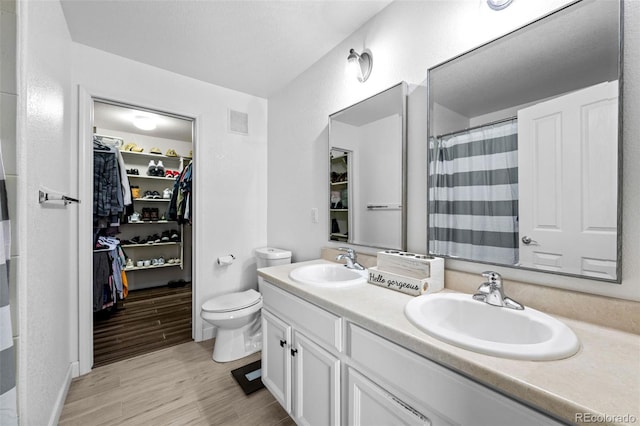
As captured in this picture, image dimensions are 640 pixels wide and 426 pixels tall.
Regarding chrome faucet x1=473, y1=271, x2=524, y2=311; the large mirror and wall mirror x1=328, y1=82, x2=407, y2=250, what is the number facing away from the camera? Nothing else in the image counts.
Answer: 0

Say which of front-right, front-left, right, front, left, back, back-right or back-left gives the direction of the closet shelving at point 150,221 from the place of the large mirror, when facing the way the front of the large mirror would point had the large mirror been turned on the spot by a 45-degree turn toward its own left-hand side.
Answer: right

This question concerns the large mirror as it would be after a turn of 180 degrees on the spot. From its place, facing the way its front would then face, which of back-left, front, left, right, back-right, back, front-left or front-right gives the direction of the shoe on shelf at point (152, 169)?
back-left

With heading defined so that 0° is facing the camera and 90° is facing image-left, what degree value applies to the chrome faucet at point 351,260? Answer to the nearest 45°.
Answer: approximately 45°

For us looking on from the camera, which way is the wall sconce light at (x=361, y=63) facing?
facing the viewer and to the left of the viewer

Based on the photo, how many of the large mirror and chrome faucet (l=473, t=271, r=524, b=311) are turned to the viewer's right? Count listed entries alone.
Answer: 0

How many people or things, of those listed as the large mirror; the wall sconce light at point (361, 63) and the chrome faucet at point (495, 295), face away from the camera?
0

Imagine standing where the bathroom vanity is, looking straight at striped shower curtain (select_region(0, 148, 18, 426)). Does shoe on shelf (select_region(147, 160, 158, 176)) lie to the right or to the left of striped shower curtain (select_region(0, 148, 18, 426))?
right

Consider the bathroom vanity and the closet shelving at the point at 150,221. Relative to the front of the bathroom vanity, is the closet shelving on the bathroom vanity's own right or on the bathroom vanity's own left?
on the bathroom vanity's own right
